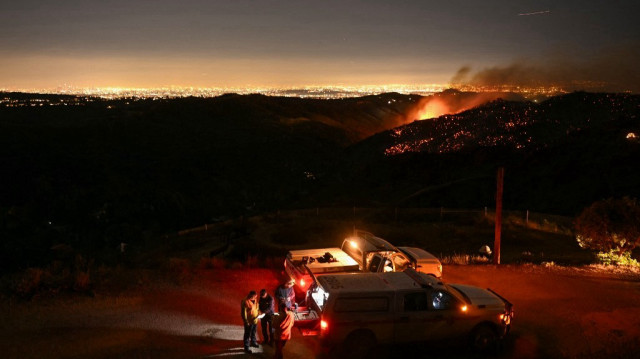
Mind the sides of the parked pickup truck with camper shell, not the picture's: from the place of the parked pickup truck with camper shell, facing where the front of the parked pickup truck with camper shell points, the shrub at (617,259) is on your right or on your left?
on your left

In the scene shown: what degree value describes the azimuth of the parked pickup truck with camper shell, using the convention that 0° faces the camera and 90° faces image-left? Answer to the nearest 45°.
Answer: approximately 270°

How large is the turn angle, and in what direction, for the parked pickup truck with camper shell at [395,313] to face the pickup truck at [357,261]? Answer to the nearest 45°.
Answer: approximately 90° to its left

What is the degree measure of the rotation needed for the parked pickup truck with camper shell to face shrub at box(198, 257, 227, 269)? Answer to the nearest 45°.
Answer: approximately 135° to its left

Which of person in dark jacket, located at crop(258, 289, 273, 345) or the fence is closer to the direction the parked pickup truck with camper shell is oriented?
the fence

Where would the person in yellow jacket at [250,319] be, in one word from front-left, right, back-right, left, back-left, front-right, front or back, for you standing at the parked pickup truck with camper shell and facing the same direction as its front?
back

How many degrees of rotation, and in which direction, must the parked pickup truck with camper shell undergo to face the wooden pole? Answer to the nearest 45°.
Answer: approximately 90° to its left

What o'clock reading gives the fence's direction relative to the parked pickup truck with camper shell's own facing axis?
The fence is roughly at 9 o'clock from the parked pickup truck with camper shell.

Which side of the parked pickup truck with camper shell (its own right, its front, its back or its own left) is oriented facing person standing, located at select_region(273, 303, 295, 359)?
back
